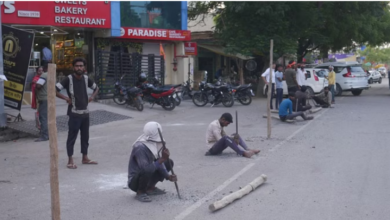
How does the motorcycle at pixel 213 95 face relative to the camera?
to the viewer's left

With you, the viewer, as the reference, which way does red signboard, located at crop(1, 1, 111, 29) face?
facing the viewer

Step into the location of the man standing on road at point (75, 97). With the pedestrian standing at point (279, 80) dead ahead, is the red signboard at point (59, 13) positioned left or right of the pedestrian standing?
left

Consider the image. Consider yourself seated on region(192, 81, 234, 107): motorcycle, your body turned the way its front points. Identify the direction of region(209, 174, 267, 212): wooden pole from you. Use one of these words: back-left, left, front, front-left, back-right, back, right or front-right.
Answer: left

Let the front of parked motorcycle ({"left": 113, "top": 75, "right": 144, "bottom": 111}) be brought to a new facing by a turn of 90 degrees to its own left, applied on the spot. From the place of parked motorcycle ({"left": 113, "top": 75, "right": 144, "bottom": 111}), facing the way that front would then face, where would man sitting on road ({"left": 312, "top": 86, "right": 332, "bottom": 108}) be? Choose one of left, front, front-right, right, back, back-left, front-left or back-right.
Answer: back-left

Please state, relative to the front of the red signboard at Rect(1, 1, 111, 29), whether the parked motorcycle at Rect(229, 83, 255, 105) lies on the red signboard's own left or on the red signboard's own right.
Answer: on the red signboard's own left

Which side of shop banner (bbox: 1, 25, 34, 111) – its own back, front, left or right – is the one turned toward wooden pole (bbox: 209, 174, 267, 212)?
front

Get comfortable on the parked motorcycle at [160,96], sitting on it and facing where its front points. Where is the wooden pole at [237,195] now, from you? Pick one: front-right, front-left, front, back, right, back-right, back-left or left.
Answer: back-left

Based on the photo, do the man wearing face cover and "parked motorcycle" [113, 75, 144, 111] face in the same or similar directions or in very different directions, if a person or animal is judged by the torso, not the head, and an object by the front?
very different directions

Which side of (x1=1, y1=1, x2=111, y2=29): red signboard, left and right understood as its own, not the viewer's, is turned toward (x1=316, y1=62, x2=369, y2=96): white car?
left

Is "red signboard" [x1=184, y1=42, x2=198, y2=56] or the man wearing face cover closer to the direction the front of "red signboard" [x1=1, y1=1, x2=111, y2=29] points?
the man wearing face cover

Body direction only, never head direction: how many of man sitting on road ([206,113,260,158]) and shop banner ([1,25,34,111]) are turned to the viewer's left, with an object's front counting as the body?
0
